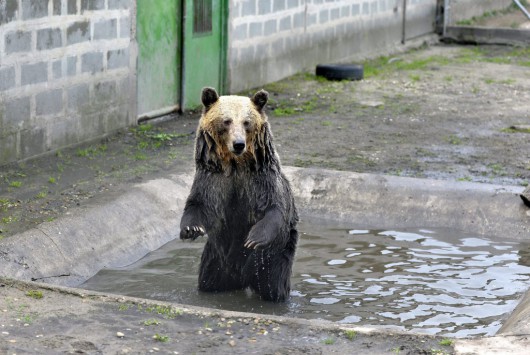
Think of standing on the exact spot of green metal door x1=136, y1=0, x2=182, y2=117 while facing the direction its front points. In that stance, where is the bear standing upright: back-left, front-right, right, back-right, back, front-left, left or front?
front-right

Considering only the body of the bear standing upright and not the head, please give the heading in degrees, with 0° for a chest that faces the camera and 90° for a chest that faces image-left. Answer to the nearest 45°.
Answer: approximately 0°

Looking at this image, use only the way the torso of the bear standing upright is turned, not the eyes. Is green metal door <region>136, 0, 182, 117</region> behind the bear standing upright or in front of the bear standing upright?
behind

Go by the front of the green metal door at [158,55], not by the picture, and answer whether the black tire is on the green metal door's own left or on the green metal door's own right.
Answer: on the green metal door's own left

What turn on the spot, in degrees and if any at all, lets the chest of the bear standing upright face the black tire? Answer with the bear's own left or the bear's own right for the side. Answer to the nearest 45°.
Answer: approximately 180°

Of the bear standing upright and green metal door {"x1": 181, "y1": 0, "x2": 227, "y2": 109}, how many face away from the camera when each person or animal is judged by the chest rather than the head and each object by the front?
0

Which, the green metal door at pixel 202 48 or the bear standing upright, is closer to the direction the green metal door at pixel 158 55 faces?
the bear standing upright

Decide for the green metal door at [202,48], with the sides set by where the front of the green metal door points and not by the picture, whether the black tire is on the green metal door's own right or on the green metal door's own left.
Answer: on the green metal door's own left

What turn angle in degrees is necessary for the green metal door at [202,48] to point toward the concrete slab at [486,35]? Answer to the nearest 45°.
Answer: approximately 90° to its left

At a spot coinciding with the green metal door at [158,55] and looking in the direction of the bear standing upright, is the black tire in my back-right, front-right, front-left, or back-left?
back-left

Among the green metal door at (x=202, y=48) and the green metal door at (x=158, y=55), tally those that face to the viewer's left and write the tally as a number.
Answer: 0

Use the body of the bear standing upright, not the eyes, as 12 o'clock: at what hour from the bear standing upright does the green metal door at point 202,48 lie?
The green metal door is roughly at 6 o'clock from the bear standing upright.

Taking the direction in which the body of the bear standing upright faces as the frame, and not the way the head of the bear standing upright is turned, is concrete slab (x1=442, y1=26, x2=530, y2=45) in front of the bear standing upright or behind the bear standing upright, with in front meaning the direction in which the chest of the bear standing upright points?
behind
